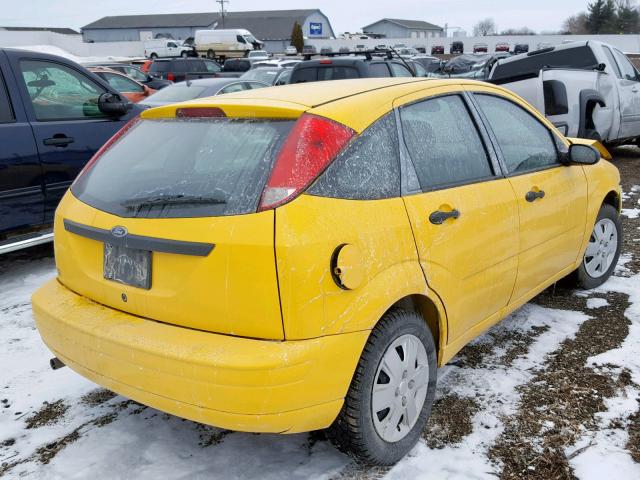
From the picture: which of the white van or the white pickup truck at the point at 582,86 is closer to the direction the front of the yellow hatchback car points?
the white pickup truck

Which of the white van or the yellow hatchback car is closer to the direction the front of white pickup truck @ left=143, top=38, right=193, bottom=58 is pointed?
the white van

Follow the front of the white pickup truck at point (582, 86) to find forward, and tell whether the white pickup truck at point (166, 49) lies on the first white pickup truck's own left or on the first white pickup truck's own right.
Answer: on the first white pickup truck's own left

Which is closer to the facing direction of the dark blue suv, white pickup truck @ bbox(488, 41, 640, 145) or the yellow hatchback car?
the white pickup truck

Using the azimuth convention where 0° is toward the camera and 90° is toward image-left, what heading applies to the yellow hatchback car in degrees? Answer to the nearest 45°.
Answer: approximately 225°

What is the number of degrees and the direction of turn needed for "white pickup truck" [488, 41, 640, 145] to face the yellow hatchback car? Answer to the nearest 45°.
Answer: approximately 135° to its right

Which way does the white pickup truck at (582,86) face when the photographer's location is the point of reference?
facing away from the viewer and to the right of the viewer

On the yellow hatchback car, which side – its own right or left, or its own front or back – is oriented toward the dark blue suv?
left

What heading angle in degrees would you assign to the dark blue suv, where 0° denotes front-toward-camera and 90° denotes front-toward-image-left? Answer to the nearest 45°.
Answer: approximately 225°

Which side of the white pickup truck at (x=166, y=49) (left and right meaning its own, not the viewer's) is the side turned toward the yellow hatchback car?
right

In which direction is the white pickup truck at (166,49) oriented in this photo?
to the viewer's right

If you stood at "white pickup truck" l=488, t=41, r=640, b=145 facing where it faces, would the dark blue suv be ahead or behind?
behind
